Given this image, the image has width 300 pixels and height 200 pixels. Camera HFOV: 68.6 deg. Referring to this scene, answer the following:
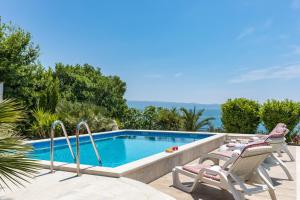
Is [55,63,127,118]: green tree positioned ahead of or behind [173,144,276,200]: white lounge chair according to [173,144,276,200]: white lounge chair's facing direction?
ahead

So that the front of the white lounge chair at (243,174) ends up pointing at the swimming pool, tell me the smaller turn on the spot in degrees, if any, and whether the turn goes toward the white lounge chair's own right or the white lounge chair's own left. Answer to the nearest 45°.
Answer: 0° — it already faces it

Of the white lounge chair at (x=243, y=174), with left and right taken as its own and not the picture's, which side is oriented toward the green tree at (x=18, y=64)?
front

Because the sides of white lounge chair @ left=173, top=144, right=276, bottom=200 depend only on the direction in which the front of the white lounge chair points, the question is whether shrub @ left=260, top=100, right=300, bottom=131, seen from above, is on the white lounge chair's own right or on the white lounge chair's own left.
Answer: on the white lounge chair's own right

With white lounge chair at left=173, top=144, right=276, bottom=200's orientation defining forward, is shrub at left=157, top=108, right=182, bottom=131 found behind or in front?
in front

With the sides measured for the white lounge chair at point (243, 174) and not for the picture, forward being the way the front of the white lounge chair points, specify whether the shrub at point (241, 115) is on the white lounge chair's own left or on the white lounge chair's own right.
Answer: on the white lounge chair's own right

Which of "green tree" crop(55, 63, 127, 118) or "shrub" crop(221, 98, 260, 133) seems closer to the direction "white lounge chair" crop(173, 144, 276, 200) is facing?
the green tree

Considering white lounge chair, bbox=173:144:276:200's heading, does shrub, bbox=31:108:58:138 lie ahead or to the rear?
ahead

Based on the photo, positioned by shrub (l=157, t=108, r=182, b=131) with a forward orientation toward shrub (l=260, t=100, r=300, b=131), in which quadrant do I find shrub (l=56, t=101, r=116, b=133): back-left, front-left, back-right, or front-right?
back-right

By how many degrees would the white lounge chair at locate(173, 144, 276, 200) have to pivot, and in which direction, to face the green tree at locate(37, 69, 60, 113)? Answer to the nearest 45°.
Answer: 0° — it already faces it
